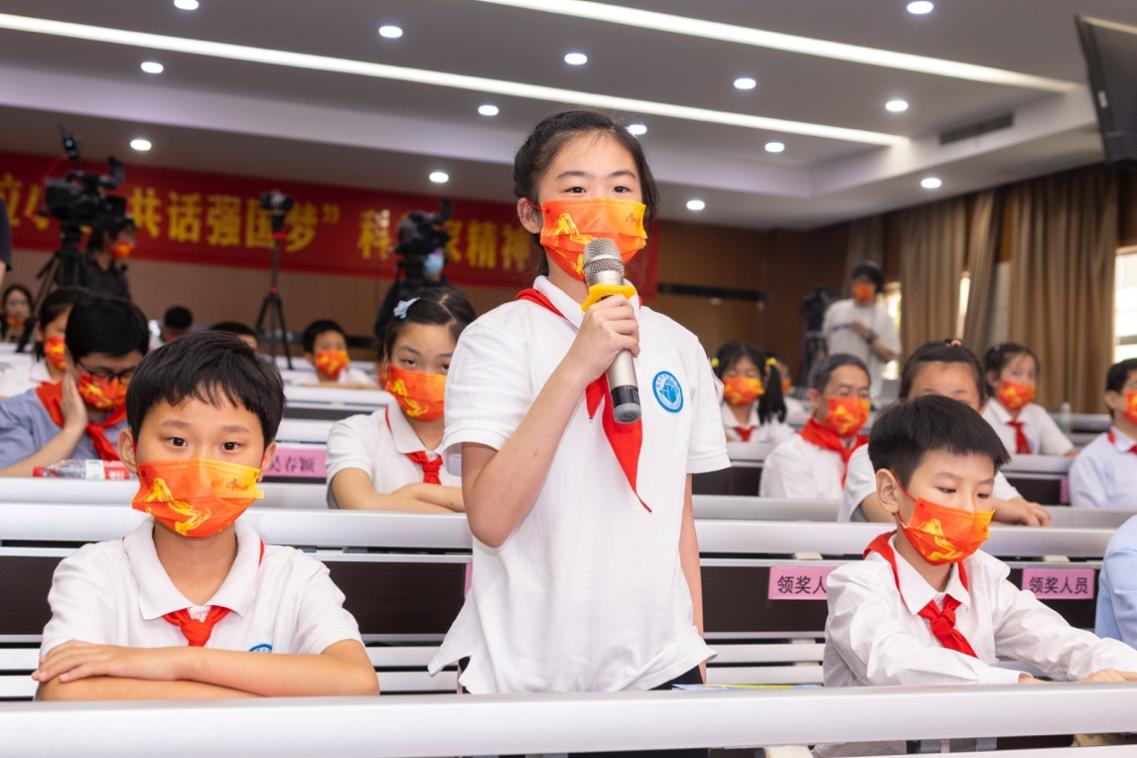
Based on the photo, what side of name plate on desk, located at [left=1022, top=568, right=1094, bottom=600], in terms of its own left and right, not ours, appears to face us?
front

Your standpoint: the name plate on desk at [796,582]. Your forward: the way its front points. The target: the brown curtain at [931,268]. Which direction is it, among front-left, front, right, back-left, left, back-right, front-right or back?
back

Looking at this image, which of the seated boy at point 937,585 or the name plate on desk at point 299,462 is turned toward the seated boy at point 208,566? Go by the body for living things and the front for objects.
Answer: the name plate on desk

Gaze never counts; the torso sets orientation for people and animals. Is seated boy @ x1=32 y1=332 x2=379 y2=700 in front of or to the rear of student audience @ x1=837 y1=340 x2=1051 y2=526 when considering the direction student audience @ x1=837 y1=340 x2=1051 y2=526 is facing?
in front

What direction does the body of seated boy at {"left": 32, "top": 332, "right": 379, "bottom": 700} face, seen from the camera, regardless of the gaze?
toward the camera

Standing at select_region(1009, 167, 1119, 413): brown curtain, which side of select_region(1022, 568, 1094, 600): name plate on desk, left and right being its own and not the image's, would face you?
back

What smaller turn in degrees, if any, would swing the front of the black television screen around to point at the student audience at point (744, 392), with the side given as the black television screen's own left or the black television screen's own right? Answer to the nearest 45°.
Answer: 0° — it already faces them

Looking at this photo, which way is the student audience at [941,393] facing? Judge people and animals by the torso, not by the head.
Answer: toward the camera

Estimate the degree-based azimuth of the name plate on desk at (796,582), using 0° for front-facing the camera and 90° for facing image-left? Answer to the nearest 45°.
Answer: approximately 0°
